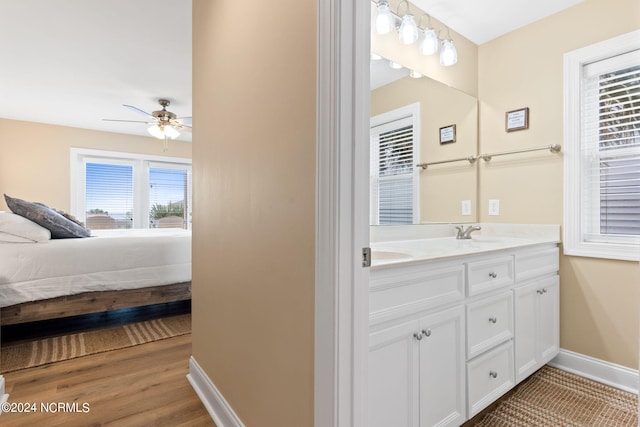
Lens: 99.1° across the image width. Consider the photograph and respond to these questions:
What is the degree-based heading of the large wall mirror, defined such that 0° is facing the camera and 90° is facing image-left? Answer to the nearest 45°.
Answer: approximately 315°

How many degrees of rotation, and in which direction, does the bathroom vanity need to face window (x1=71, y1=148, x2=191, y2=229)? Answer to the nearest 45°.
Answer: approximately 135° to its right

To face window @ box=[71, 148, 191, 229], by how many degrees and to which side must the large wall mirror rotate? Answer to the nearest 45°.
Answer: approximately 135° to its right

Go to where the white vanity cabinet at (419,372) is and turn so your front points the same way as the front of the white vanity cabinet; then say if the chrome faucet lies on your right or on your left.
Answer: on your left

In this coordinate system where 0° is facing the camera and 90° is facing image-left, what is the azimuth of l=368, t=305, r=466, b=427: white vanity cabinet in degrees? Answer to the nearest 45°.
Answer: approximately 315°

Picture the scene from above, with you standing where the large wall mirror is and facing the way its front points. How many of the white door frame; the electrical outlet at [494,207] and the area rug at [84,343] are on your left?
1

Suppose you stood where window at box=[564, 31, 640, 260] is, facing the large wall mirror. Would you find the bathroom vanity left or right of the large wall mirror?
left

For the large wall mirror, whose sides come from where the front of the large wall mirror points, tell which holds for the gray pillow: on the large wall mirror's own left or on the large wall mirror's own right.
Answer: on the large wall mirror's own right

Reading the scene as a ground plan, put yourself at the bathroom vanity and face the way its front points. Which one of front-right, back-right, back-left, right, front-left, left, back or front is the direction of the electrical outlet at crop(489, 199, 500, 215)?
back-left

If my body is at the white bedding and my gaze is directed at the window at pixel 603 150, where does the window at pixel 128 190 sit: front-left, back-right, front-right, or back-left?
back-left
